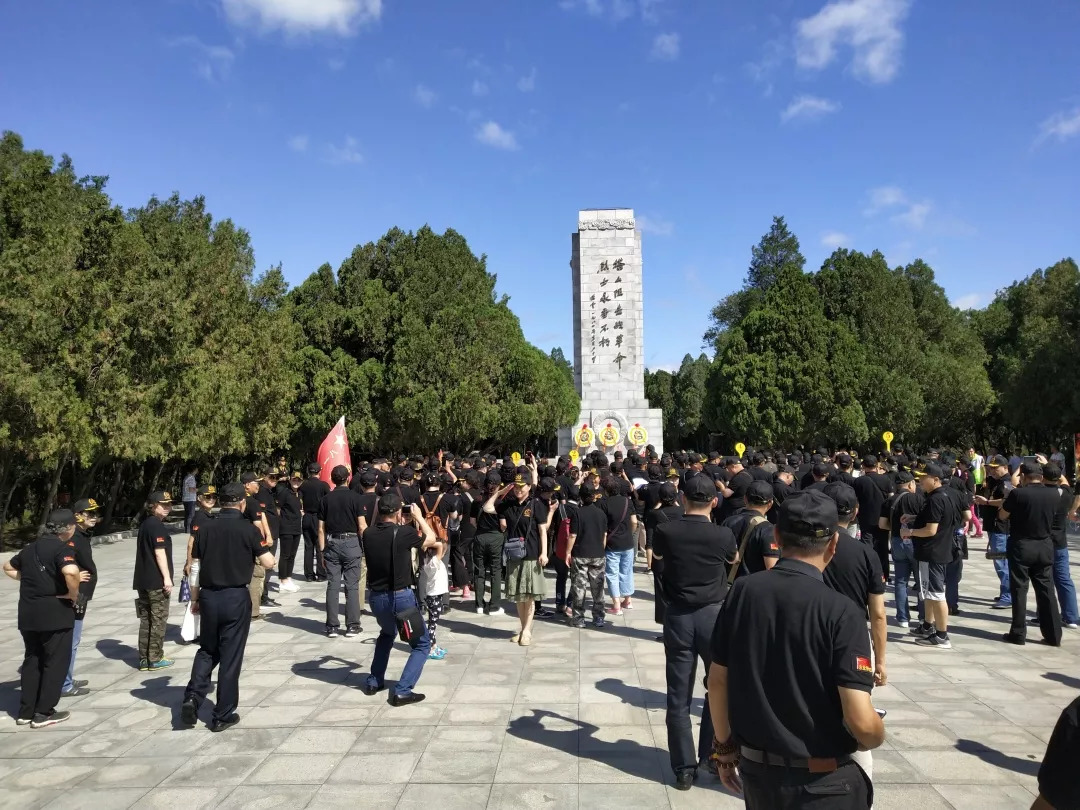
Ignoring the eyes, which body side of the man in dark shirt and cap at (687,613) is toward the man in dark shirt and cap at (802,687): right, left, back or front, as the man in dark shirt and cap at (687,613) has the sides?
back

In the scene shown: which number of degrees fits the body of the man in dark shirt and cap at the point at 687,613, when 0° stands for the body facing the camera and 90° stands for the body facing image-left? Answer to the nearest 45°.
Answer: approximately 180°

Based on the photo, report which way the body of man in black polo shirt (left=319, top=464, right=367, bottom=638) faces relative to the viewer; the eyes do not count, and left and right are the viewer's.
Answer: facing away from the viewer

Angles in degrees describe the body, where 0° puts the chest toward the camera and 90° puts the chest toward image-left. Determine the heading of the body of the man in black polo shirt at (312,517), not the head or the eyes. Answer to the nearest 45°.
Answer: approximately 225°

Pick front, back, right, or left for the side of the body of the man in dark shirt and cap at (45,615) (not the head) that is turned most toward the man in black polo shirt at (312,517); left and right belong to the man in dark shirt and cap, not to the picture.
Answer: front

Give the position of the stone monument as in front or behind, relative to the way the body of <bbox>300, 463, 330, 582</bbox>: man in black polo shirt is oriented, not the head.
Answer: in front

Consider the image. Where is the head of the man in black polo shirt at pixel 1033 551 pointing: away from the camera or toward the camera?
away from the camera

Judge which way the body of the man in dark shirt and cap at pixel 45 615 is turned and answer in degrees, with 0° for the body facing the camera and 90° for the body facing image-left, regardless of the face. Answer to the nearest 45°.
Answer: approximately 225°

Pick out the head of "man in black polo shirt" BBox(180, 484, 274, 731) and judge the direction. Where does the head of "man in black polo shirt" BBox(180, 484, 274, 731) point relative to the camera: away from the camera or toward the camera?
away from the camera

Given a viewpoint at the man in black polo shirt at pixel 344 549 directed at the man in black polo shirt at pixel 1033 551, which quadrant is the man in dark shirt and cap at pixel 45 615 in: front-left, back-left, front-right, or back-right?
back-right

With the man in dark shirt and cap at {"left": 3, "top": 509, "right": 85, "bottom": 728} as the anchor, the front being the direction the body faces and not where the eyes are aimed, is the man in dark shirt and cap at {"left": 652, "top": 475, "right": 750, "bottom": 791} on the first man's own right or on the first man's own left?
on the first man's own right

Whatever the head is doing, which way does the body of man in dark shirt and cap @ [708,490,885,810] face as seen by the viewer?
away from the camera

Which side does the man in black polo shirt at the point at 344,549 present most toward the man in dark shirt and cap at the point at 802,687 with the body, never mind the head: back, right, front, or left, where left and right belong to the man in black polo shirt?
back

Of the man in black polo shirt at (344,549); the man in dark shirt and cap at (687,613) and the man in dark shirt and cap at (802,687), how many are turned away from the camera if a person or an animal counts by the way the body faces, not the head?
3

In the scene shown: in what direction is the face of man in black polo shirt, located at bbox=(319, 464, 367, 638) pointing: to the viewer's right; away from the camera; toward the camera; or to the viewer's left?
away from the camera
